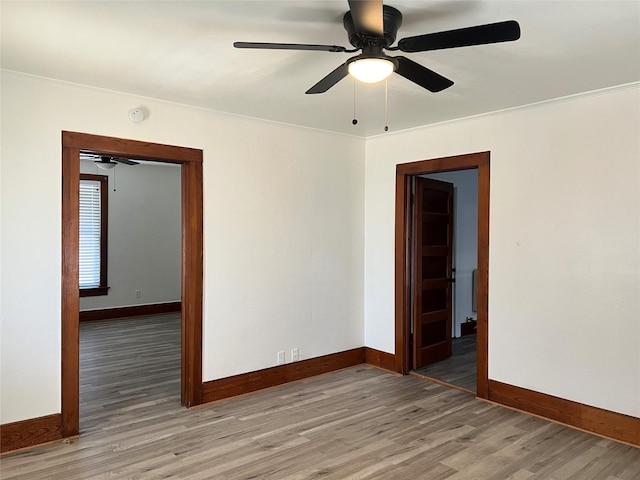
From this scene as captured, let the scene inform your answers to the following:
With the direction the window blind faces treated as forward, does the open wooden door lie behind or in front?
in front

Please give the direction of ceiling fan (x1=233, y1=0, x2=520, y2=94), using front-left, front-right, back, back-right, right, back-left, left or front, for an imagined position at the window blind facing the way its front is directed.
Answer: front

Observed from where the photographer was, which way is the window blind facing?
facing the viewer
